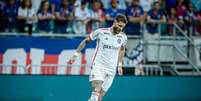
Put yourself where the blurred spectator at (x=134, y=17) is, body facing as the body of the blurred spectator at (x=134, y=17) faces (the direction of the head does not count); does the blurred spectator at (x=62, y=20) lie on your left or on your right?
on your right

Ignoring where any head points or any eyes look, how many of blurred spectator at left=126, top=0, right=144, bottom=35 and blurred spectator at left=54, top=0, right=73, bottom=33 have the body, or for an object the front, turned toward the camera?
2

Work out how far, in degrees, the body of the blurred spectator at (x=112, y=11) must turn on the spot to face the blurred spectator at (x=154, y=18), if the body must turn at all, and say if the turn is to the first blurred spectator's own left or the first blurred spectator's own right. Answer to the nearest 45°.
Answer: approximately 90° to the first blurred spectator's own left

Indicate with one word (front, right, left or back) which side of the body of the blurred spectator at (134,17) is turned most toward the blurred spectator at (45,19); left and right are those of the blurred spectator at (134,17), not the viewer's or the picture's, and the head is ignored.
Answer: right

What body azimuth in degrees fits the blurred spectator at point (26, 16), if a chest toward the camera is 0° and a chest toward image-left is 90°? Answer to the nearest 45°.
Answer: approximately 0°

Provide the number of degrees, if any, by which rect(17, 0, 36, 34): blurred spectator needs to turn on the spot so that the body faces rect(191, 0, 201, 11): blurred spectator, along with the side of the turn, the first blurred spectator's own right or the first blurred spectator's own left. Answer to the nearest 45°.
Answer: approximately 90° to the first blurred spectator's own left
